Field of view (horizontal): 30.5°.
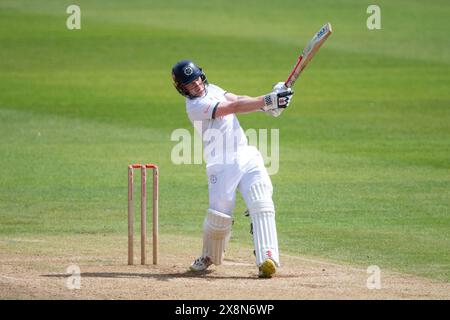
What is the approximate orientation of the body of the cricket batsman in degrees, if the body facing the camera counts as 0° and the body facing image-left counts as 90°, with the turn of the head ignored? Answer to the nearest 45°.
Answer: approximately 315°

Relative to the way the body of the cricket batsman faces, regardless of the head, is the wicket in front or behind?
behind
